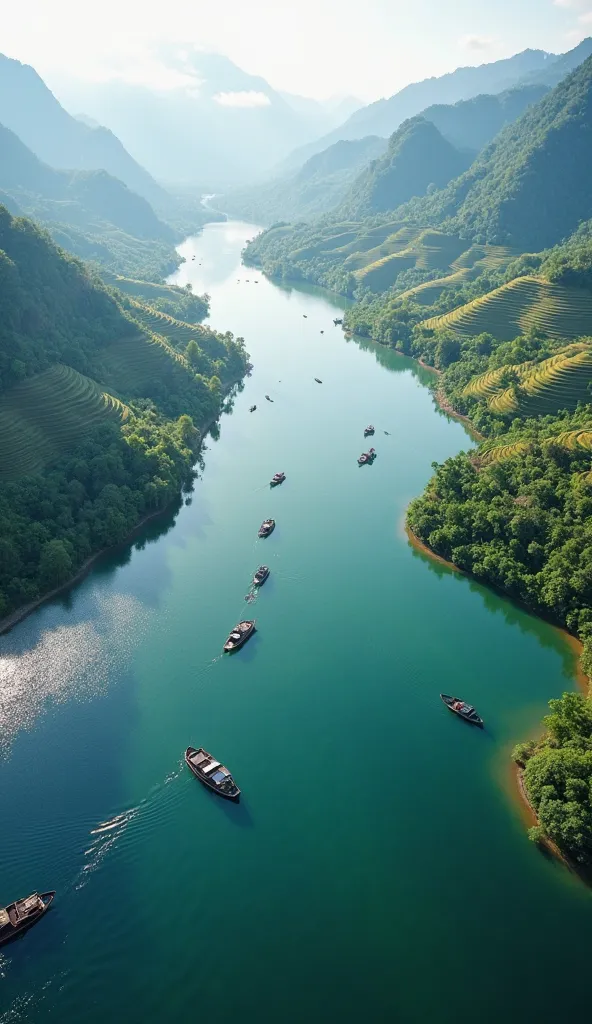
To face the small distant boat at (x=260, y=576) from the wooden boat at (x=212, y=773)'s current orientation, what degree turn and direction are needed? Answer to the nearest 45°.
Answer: approximately 135° to its left

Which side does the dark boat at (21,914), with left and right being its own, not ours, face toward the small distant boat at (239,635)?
front

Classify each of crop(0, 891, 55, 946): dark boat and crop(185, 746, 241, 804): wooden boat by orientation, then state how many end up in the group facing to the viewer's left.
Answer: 0

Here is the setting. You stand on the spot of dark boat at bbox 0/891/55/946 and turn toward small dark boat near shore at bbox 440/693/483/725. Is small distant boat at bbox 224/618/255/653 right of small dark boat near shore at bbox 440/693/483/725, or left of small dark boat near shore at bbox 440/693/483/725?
left

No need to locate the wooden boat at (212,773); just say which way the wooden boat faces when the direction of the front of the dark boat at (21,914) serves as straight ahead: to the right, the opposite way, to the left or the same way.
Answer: to the right

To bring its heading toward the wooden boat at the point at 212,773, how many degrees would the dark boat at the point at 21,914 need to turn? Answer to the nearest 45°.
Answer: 0° — it already faces it

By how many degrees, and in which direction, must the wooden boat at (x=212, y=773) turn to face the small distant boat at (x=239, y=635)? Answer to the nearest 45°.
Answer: approximately 135° to its left

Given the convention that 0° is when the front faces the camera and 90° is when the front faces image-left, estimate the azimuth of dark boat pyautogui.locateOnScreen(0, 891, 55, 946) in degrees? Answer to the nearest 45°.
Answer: approximately 225°

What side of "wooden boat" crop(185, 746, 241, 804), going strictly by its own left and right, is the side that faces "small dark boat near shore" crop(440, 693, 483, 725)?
left

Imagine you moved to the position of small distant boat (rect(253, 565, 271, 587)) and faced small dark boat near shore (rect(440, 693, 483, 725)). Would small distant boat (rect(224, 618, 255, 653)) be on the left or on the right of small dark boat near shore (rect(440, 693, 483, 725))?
right
